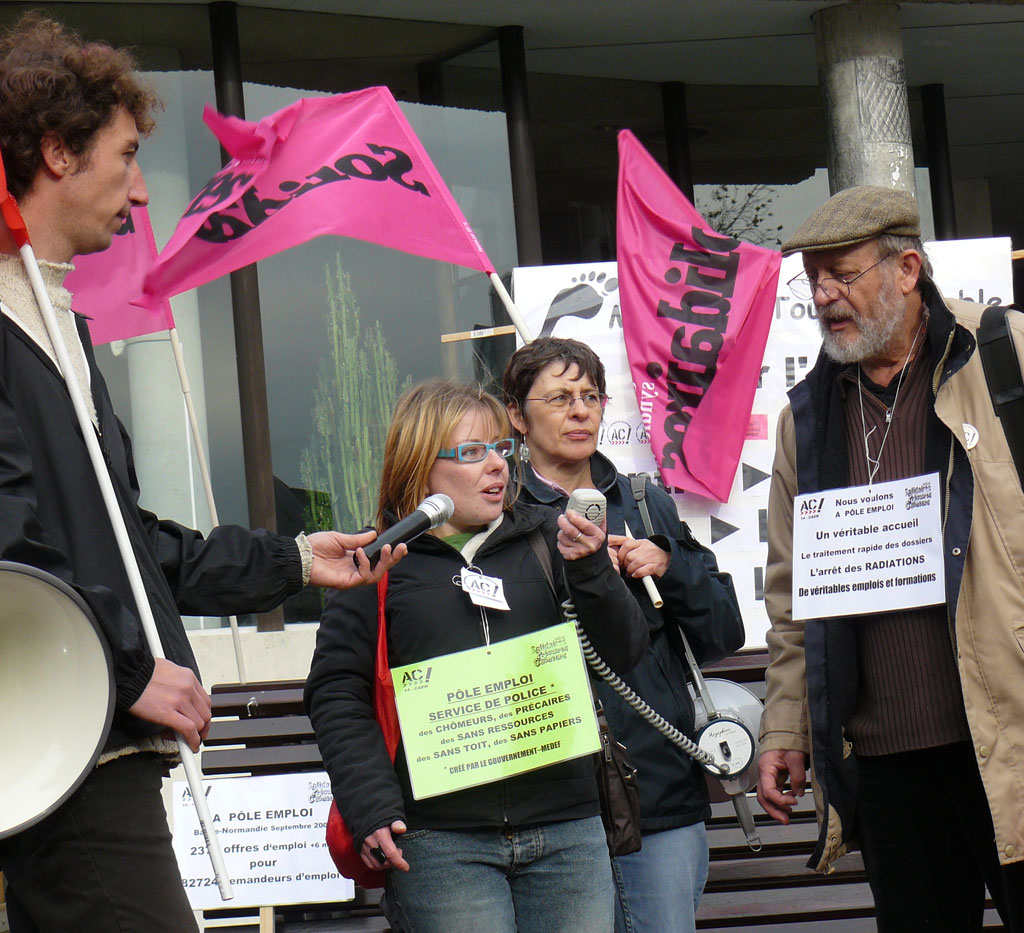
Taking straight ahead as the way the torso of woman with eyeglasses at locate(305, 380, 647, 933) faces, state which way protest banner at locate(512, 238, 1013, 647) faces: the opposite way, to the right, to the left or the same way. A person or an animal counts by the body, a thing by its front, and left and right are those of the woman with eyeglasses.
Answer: the same way

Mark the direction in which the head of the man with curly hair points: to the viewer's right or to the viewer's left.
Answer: to the viewer's right

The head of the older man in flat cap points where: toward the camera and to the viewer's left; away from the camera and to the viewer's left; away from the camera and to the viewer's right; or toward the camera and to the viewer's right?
toward the camera and to the viewer's left

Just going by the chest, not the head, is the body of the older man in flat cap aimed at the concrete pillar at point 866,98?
no

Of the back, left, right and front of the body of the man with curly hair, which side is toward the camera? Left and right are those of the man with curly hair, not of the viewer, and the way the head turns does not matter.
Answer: right

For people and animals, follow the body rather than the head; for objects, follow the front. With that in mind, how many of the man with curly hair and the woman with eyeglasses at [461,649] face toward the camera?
1

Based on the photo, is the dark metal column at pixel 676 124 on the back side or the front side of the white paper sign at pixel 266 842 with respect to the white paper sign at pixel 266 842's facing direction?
on the back side

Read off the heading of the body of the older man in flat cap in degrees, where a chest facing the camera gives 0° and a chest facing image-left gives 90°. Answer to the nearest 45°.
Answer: approximately 45°

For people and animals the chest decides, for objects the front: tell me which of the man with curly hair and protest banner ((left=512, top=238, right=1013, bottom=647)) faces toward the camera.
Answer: the protest banner

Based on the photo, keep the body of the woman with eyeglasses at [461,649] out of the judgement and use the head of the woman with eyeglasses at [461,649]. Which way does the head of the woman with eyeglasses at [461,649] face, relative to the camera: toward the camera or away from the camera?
toward the camera

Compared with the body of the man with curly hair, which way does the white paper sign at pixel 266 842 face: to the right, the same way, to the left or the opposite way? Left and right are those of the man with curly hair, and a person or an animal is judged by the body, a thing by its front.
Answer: to the right

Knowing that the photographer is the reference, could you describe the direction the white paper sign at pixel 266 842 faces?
facing the viewer

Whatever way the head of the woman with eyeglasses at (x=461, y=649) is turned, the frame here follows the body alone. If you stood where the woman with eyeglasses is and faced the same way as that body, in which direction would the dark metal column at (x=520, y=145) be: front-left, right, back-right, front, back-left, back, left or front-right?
back

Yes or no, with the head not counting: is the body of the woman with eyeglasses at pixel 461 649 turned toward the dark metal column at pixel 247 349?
no

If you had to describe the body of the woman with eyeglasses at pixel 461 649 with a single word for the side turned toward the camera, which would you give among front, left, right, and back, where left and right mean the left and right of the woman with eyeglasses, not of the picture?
front
